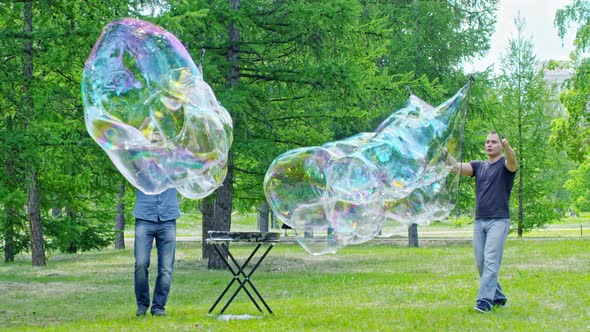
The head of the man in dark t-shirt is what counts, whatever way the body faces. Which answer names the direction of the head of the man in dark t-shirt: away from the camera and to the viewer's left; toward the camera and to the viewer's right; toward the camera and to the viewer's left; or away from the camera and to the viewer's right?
toward the camera and to the viewer's left

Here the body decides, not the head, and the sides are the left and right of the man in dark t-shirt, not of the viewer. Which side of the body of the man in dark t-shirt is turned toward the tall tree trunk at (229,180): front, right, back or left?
right

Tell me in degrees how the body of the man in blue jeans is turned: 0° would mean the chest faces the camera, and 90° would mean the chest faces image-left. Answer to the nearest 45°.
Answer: approximately 0°

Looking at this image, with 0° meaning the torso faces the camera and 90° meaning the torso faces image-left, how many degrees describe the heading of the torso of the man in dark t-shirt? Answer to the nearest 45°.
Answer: approximately 45°

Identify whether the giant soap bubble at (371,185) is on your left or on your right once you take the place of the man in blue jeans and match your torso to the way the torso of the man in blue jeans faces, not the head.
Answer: on your left

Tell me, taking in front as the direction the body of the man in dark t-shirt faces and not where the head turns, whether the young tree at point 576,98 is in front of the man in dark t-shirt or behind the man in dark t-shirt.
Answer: behind

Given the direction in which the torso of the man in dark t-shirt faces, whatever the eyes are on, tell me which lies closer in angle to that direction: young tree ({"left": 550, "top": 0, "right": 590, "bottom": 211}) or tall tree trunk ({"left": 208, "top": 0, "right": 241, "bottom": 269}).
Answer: the tall tree trunk

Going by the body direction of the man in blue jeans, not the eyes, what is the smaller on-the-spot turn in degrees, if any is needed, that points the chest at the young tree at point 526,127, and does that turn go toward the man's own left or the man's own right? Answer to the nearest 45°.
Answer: approximately 135° to the man's own left

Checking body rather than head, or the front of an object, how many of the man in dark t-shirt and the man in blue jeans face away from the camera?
0
